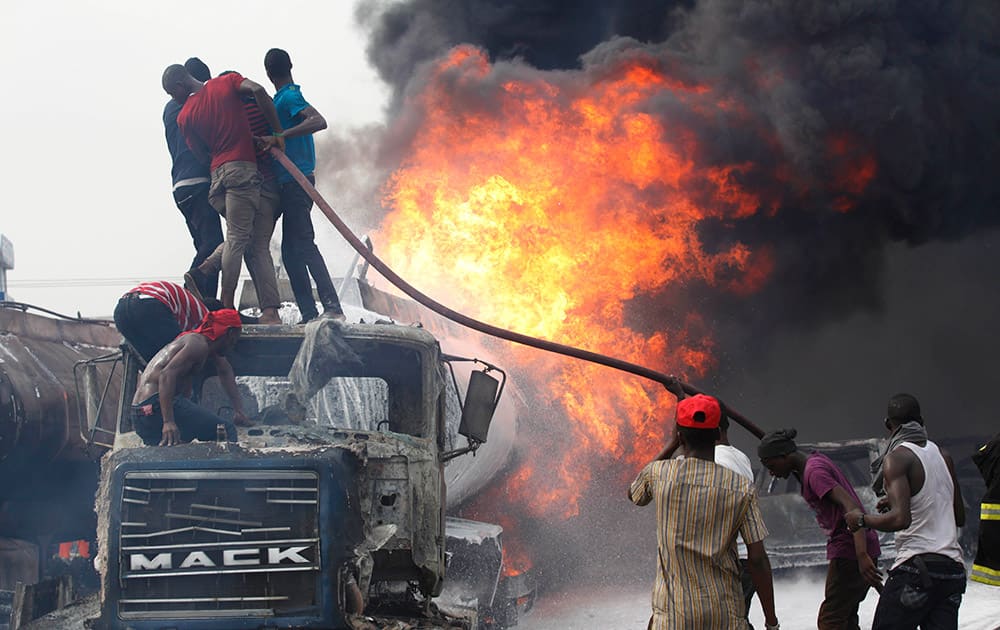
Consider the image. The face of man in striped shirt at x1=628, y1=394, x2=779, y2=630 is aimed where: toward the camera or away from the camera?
away from the camera

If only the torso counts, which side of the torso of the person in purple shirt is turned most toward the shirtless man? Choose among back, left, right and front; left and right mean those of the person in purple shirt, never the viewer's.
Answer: front

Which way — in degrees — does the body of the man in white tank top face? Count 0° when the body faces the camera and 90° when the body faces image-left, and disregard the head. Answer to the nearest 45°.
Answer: approximately 135°

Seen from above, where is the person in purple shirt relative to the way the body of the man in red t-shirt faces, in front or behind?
behind

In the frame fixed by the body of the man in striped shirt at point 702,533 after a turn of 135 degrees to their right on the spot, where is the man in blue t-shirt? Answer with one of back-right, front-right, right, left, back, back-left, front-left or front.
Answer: back

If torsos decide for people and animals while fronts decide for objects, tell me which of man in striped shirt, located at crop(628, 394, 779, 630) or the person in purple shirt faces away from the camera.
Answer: the man in striped shirt

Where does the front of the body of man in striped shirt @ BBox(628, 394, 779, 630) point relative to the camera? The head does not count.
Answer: away from the camera

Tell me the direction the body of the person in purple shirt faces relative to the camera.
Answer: to the viewer's left

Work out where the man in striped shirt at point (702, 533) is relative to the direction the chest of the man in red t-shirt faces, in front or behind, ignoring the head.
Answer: behind

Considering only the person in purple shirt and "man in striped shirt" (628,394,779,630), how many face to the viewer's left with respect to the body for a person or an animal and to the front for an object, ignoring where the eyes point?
1

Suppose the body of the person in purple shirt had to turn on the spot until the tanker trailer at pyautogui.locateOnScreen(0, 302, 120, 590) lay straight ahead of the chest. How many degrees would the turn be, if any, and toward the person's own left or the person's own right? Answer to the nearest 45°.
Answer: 0° — they already face it

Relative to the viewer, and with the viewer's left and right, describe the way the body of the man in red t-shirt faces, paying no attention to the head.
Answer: facing away from the viewer and to the left of the viewer

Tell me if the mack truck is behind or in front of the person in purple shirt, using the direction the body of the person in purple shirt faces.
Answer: in front

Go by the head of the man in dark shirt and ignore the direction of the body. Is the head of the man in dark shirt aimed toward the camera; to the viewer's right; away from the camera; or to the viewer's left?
away from the camera

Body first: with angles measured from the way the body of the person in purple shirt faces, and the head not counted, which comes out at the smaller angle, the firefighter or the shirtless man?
the shirtless man

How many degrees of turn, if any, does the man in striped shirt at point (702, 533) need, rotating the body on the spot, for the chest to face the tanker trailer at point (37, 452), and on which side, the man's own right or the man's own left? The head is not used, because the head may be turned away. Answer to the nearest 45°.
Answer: approximately 45° to the man's own left
